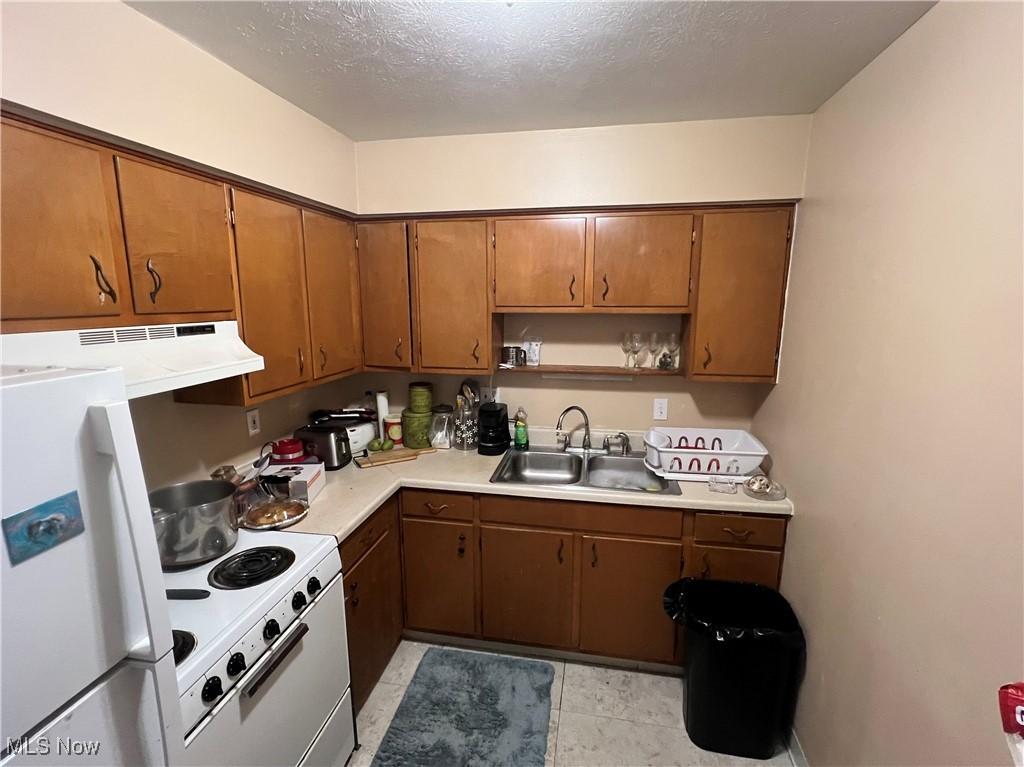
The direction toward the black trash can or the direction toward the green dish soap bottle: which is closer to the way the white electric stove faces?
the black trash can

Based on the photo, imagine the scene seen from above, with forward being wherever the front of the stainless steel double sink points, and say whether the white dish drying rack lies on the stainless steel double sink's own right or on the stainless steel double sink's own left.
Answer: on the stainless steel double sink's own left

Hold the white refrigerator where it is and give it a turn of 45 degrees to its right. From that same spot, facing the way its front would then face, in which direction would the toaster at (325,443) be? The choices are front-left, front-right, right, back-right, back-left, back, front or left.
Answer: back-left

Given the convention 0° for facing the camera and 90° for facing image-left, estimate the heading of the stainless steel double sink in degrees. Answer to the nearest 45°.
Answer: approximately 0°

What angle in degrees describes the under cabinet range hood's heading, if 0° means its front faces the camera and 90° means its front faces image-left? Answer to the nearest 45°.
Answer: approximately 315°

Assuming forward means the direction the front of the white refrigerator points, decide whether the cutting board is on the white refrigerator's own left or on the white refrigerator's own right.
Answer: on the white refrigerator's own left
